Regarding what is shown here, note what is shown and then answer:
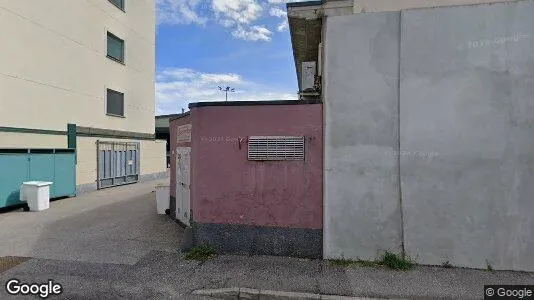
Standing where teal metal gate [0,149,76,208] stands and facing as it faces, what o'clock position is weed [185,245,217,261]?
The weed is roughly at 1 o'clock from the teal metal gate.

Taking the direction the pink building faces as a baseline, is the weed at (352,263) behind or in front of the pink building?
behind

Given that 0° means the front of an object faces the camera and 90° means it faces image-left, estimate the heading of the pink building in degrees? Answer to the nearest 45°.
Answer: approximately 90°

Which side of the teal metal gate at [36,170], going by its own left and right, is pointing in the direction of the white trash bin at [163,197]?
front

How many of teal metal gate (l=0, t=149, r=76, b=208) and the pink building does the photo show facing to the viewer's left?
1

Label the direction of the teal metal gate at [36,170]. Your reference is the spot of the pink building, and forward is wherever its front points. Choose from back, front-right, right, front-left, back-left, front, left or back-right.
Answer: front-right

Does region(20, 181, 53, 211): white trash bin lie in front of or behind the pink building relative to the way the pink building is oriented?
in front

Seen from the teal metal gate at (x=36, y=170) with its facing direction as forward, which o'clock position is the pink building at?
The pink building is roughly at 1 o'clock from the teal metal gate.

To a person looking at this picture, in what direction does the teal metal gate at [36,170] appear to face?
facing the viewer and to the right of the viewer
